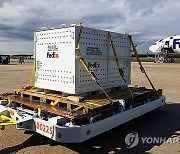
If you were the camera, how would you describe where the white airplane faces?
facing to the left of the viewer
